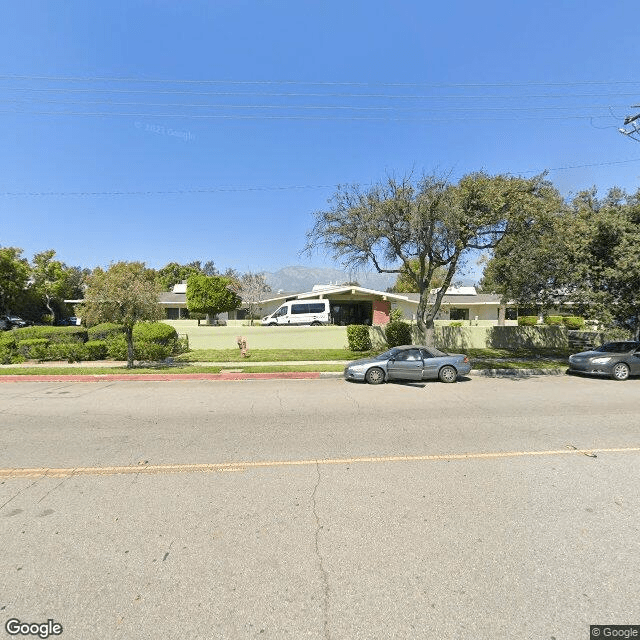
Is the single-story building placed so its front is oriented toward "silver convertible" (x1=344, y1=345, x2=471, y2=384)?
yes

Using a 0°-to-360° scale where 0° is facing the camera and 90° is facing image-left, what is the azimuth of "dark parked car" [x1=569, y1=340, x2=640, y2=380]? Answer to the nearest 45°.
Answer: approximately 45°

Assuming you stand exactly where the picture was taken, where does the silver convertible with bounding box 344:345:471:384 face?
facing to the left of the viewer

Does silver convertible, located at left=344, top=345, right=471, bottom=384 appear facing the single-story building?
no

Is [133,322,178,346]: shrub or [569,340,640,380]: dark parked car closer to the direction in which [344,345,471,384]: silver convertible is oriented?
the shrub

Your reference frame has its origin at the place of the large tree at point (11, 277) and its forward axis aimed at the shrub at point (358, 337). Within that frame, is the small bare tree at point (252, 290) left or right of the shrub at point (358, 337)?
left

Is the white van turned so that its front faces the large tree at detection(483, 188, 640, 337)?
no

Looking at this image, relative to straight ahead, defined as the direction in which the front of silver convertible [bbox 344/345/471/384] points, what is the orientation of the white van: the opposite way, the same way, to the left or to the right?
the same way

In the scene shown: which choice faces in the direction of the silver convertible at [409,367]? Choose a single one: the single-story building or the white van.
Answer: the single-story building

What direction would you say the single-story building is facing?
toward the camera

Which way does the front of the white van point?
to the viewer's left

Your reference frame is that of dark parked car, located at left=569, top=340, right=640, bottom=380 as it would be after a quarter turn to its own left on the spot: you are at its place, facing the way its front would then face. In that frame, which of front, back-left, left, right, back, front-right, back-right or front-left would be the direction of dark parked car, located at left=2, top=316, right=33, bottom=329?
back-right

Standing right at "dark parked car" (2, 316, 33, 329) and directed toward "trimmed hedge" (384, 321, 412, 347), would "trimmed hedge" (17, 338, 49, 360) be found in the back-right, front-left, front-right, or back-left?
front-right

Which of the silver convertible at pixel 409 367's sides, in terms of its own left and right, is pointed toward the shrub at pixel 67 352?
front

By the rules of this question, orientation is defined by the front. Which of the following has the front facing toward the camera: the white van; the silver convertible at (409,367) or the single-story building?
the single-story building

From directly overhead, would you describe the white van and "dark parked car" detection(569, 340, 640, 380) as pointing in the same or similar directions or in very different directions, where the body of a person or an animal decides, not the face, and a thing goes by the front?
same or similar directions
